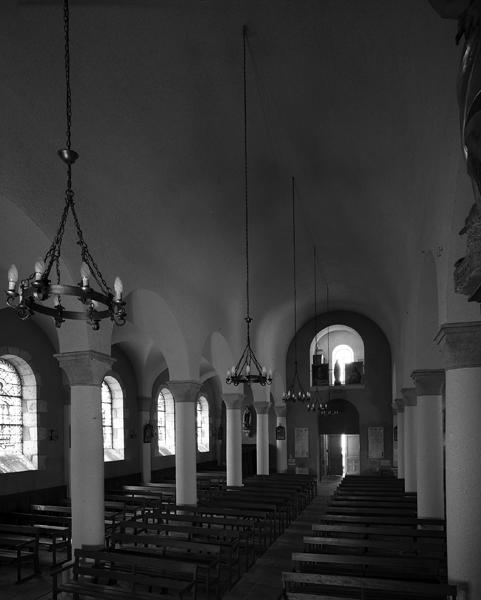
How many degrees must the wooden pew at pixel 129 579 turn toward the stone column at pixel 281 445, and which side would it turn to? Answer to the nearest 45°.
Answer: approximately 135° to its right

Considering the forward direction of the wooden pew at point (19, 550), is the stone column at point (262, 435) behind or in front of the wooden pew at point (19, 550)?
behind

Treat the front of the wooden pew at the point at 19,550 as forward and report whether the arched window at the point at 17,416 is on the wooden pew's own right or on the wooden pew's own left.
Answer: on the wooden pew's own right
